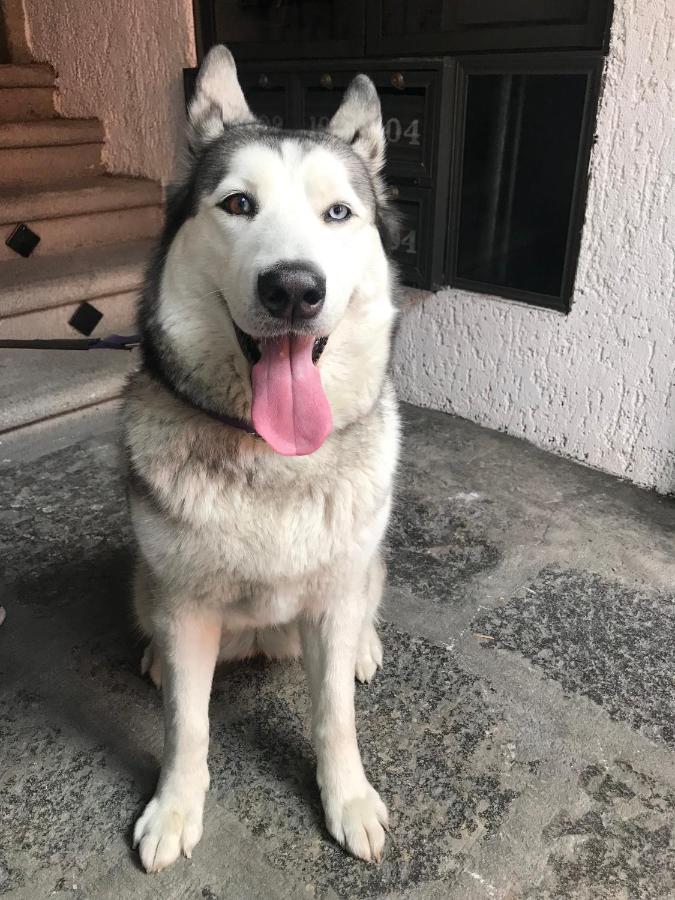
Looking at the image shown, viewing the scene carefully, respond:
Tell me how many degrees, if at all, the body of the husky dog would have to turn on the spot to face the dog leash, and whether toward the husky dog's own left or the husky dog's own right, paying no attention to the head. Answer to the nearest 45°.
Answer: approximately 135° to the husky dog's own right

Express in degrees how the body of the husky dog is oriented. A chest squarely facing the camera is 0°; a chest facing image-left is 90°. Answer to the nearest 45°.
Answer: approximately 0°

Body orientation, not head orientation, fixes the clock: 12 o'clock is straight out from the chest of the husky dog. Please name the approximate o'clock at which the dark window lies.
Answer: The dark window is roughly at 7 o'clock from the husky dog.
